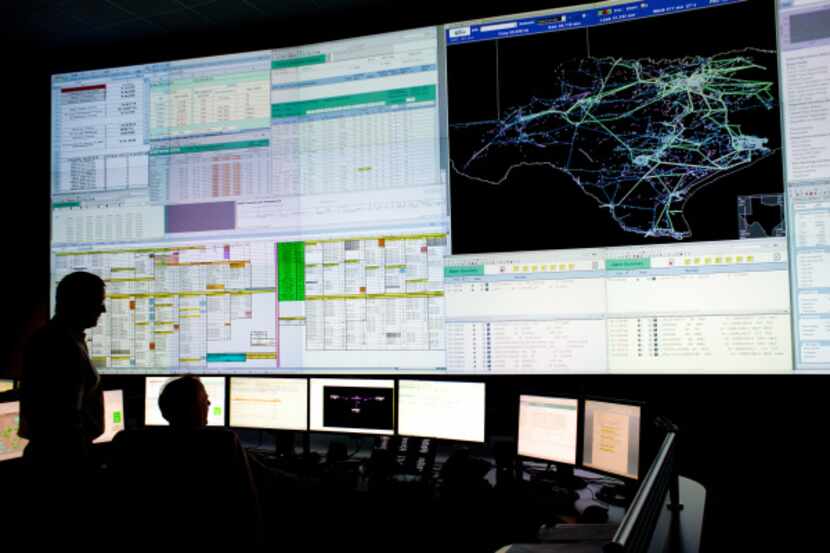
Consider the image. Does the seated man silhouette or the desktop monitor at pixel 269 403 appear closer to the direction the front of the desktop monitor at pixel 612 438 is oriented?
the seated man silhouette

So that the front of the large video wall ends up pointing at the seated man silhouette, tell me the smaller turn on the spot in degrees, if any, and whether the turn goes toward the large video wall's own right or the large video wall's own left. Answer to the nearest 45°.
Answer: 0° — it already faces them

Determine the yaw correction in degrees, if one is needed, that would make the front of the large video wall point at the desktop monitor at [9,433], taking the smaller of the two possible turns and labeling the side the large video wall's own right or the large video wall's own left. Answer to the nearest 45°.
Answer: approximately 45° to the large video wall's own right

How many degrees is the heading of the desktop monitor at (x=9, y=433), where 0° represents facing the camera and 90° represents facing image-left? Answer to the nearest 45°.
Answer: approximately 315°

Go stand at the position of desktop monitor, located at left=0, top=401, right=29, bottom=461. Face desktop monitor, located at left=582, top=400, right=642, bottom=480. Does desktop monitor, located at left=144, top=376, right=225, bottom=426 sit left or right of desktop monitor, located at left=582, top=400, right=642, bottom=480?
left

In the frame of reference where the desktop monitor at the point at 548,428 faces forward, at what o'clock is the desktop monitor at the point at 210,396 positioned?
the desktop monitor at the point at 210,396 is roughly at 2 o'clock from the desktop monitor at the point at 548,428.

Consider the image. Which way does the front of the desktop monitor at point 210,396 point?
toward the camera

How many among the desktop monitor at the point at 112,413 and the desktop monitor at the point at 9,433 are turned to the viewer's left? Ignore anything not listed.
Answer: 0

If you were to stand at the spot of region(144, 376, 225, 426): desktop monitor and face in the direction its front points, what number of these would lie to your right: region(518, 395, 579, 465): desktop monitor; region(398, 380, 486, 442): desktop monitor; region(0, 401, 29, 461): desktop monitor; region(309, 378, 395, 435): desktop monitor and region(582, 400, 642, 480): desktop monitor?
1

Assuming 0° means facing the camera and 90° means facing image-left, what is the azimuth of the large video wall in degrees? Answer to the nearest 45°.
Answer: approximately 45°

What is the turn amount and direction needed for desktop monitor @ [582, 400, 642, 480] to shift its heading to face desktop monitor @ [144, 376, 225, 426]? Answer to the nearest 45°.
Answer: approximately 45° to its right

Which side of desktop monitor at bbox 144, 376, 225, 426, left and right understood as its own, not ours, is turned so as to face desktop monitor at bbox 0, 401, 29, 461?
right
